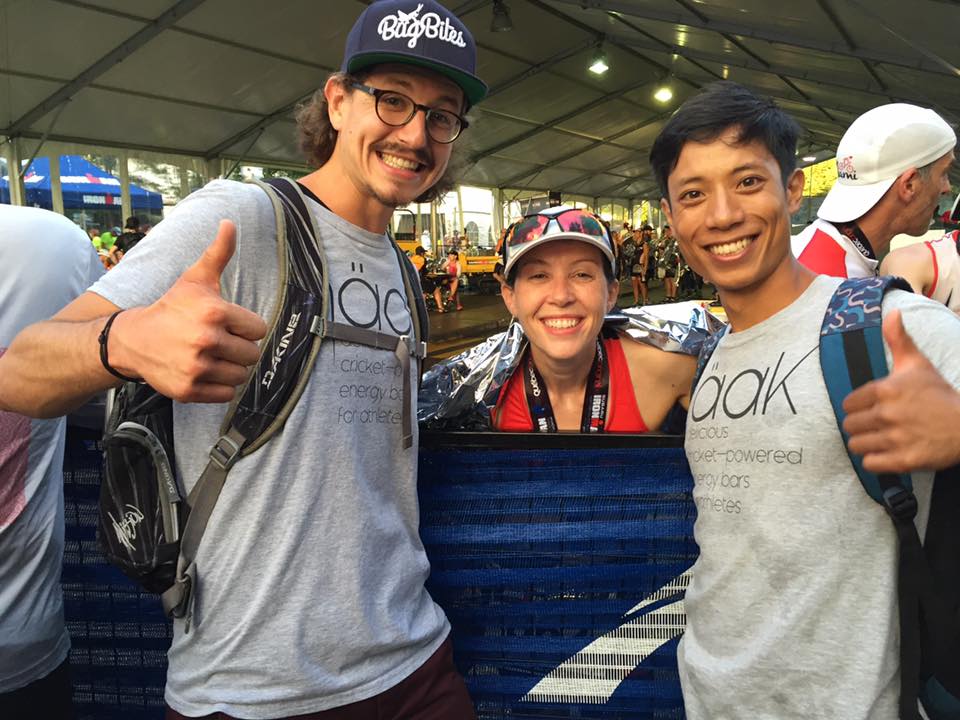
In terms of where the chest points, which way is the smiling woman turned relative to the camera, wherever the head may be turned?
toward the camera

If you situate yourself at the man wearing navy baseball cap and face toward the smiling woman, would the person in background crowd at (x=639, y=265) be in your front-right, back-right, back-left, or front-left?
front-left

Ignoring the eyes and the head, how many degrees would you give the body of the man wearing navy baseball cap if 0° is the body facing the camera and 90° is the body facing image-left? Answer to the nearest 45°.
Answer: approximately 315°

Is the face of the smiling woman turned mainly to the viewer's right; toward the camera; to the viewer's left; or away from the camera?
toward the camera

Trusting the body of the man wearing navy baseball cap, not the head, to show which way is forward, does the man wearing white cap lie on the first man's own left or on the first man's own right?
on the first man's own left

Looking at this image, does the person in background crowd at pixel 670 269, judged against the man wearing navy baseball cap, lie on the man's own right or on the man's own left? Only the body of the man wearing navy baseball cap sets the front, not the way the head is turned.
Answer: on the man's own left

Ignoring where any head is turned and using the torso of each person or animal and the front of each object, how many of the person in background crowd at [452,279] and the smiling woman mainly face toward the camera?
2

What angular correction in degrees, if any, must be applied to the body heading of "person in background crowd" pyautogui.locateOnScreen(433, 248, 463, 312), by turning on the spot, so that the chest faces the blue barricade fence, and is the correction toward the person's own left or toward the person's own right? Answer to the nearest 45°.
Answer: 0° — they already face it

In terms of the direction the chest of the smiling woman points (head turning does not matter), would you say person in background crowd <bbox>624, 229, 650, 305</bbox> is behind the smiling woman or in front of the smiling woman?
behind

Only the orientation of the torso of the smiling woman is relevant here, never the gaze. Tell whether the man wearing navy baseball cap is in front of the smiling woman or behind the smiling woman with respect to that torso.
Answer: in front

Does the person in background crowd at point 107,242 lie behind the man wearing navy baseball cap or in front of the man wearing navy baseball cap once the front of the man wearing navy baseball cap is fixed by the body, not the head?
behind

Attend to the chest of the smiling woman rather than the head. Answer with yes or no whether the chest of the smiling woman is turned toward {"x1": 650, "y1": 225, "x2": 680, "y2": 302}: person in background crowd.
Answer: no

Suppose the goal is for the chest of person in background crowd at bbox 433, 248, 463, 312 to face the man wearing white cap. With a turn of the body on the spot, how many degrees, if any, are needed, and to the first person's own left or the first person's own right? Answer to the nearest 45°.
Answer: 0° — they already face them
